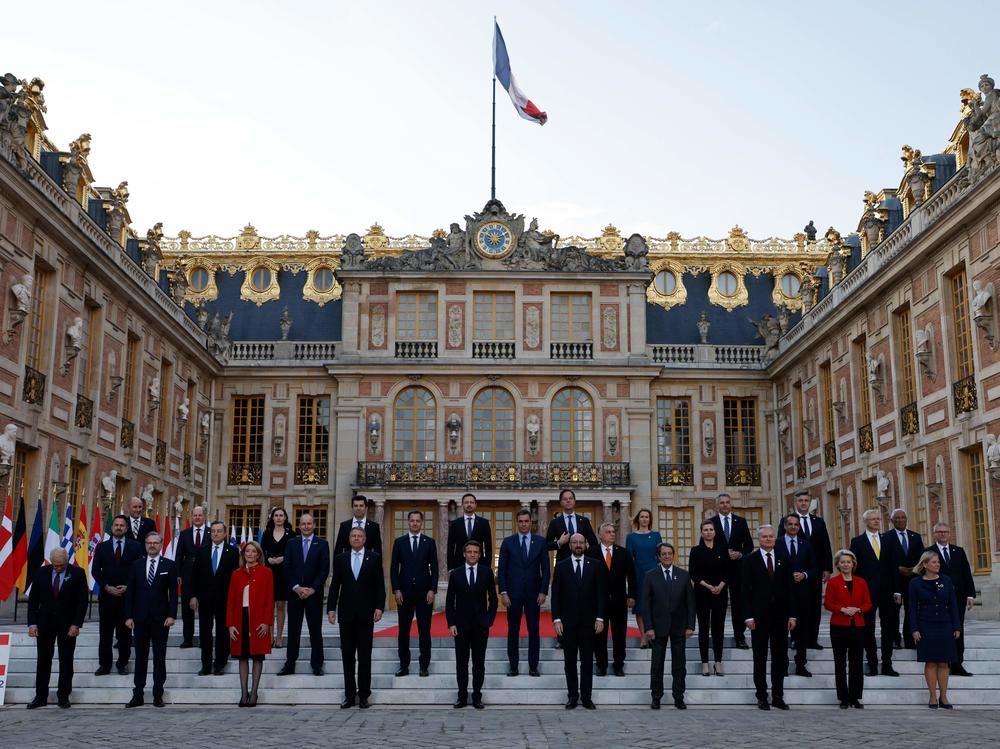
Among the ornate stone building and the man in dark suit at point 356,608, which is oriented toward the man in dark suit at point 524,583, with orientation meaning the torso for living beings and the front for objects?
the ornate stone building

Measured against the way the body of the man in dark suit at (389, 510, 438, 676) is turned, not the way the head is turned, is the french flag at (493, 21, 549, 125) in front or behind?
behind

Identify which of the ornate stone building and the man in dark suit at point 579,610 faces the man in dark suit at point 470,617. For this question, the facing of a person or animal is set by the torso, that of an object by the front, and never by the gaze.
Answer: the ornate stone building

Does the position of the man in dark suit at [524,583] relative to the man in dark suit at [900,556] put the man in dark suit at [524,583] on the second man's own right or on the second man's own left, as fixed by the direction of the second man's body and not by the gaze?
on the second man's own right

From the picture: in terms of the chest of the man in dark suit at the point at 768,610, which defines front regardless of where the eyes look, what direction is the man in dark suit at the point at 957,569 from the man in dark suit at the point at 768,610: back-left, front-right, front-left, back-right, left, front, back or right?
back-left

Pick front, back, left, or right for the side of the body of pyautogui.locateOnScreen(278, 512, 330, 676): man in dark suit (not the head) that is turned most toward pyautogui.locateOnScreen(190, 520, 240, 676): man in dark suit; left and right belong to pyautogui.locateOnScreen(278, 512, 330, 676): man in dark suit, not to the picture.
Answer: right

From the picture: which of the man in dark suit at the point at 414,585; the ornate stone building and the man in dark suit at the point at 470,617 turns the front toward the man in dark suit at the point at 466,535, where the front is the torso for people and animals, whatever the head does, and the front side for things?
the ornate stone building

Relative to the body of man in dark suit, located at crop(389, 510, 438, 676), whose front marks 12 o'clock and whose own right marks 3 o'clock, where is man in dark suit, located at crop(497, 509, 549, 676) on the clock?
man in dark suit, located at crop(497, 509, 549, 676) is roughly at 9 o'clock from man in dark suit, located at crop(389, 510, 438, 676).
